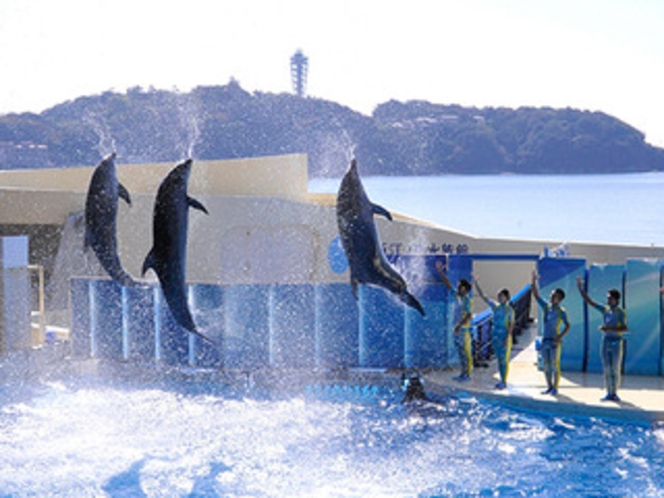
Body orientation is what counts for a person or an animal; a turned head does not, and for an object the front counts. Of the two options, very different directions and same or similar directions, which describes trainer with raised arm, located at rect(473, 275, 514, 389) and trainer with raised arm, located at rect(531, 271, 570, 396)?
same or similar directions

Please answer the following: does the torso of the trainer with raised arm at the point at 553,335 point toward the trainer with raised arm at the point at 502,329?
no

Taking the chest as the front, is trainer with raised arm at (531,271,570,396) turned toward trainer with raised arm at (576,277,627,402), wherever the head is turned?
no

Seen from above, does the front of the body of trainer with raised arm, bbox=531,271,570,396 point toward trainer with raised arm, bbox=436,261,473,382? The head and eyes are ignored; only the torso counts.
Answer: no

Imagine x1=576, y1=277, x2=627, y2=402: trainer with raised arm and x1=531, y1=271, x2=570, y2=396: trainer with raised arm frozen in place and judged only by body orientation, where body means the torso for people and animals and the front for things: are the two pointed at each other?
no

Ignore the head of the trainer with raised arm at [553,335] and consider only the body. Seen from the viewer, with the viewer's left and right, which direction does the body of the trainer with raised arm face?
facing the viewer and to the left of the viewer

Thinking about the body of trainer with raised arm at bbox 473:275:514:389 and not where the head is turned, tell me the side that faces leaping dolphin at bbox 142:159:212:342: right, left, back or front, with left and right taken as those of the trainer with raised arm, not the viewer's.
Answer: front

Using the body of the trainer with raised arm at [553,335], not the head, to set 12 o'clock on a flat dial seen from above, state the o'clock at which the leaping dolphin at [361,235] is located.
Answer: The leaping dolphin is roughly at 12 o'clock from the trainer with raised arm.

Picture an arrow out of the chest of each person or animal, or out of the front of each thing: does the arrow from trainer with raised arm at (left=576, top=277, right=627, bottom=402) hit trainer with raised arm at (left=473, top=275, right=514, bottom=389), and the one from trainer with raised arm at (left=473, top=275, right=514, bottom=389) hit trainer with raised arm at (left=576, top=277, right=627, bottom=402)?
no

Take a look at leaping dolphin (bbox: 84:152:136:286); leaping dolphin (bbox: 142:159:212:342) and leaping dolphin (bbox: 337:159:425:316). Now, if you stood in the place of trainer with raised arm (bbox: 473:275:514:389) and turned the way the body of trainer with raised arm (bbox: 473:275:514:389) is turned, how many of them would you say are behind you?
0

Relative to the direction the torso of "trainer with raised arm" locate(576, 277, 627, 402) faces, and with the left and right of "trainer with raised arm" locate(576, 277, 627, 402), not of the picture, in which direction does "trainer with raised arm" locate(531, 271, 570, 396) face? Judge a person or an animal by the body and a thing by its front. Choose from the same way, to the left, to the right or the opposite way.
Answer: the same way

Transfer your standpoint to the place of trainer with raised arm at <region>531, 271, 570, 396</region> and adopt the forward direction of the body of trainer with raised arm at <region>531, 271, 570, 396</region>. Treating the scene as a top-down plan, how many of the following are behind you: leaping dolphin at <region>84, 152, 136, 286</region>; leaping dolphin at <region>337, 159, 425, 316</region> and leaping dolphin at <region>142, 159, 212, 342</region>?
0

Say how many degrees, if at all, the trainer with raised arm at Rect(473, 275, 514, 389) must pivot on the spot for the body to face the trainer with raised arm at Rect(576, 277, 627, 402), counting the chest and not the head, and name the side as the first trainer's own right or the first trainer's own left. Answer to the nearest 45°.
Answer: approximately 135° to the first trainer's own left

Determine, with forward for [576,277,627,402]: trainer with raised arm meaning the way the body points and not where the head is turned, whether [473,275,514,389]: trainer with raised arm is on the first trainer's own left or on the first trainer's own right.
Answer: on the first trainer's own right

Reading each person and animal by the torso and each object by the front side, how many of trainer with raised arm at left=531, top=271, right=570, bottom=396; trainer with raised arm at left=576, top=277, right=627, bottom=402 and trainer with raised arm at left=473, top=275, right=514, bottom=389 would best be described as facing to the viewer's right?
0

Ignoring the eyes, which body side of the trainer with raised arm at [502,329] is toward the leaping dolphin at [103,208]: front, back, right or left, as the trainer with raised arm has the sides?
front
